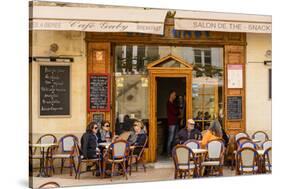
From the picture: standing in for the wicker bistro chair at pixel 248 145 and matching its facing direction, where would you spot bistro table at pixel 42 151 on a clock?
The bistro table is roughly at 2 o'clock from the wicker bistro chair.

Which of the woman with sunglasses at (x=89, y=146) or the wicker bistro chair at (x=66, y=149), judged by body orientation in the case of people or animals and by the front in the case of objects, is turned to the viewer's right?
the woman with sunglasses

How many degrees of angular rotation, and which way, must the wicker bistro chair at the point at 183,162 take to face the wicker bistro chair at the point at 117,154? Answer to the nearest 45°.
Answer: approximately 135° to its left

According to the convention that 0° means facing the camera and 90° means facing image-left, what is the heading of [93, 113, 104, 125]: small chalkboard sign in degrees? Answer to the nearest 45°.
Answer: approximately 0°

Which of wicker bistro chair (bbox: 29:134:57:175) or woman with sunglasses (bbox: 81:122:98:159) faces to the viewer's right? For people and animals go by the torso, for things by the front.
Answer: the woman with sunglasses

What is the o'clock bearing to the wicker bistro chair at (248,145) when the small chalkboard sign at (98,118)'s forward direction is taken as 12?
The wicker bistro chair is roughly at 9 o'clock from the small chalkboard sign.

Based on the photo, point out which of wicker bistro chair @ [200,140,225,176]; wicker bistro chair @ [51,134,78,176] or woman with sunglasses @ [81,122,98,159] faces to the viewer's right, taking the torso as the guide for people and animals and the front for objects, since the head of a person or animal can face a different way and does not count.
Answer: the woman with sunglasses

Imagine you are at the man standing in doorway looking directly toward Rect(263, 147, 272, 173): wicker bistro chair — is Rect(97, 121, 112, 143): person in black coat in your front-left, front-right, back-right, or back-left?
back-right

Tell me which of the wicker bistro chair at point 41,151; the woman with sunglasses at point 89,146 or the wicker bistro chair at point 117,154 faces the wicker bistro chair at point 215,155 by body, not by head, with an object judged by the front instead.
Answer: the woman with sunglasses
